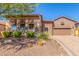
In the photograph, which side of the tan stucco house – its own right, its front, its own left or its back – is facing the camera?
front
